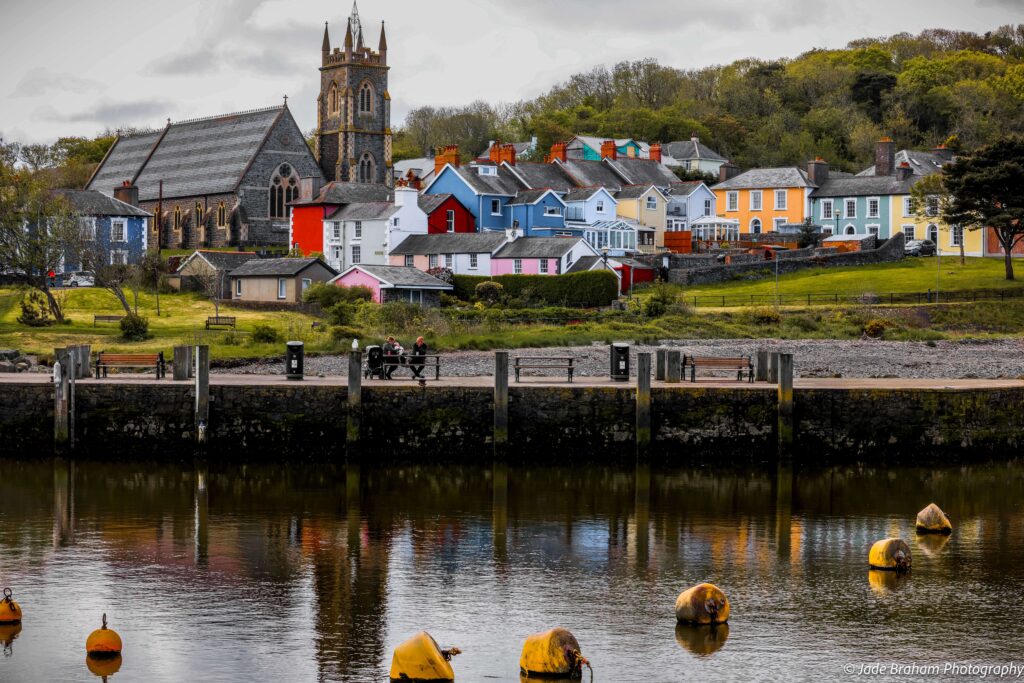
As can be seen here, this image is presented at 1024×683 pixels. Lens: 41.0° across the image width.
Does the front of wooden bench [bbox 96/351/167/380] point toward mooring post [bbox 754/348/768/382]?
no

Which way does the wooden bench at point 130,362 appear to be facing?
toward the camera

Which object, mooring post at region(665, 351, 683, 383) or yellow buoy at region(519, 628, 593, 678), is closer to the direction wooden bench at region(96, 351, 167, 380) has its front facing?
the yellow buoy

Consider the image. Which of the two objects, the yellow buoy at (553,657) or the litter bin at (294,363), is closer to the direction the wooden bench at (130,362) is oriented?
the yellow buoy

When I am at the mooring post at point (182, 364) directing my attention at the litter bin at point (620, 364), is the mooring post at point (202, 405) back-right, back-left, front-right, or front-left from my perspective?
front-right

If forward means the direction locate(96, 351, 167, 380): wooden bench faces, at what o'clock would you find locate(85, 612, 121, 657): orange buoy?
The orange buoy is roughly at 12 o'clock from the wooden bench.

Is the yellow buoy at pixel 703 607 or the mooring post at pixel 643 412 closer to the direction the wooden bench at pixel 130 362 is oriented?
the yellow buoy

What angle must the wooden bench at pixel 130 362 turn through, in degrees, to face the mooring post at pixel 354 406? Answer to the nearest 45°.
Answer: approximately 45° to its left

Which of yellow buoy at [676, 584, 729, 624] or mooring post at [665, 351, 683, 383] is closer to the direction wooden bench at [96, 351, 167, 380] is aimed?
the yellow buoy

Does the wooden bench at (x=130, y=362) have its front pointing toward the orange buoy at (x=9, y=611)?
yes

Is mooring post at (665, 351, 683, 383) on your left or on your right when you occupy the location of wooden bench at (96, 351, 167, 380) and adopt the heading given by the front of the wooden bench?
on your left

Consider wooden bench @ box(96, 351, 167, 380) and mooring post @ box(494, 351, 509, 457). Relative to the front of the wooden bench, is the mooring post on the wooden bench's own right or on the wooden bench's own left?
on the wooden bench's own left

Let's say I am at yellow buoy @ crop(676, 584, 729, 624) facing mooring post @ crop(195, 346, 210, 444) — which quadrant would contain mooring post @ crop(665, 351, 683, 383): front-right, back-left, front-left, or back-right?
front-right

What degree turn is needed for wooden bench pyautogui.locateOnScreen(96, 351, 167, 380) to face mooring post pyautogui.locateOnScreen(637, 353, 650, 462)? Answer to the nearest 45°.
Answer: approximately 45° to its left

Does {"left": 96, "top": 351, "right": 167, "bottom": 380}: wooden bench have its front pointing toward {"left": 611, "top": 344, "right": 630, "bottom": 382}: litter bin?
no

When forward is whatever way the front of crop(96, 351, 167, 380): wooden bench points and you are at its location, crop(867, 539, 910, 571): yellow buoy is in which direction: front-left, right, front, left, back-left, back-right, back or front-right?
front-left

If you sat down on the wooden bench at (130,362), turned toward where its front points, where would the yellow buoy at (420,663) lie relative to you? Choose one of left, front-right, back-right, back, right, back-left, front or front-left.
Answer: front

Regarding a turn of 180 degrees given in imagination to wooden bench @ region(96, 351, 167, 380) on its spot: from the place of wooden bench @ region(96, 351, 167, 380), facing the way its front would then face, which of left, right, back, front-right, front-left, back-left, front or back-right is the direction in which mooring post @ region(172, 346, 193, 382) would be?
back-right
